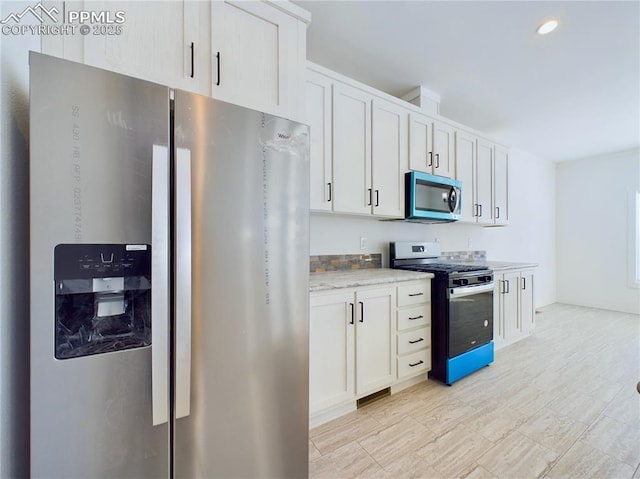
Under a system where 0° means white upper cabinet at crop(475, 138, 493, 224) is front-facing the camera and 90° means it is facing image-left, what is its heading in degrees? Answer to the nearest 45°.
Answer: approximately 315°

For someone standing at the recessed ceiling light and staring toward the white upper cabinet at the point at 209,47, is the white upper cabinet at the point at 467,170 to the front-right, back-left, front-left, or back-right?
back-right

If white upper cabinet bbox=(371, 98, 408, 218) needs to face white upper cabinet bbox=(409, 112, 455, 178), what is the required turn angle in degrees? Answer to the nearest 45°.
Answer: approximately 90° to its left

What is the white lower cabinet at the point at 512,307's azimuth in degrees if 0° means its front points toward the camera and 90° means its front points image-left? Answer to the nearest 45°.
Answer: approximately 315°

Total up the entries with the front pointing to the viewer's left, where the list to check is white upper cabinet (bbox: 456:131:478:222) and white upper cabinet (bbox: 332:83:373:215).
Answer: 0

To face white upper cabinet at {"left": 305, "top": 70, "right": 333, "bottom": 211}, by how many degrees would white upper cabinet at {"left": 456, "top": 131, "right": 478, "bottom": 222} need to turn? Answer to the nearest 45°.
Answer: approximately 90° to its right

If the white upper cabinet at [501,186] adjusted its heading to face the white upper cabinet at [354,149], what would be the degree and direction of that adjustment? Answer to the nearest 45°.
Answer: approximately 90° to its right

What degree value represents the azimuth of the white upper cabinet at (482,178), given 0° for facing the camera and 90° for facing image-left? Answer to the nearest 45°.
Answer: approximately 315°

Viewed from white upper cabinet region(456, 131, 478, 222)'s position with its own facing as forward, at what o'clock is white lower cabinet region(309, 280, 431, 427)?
The white lower cabinet is roughly at 2 o'clock from the white upper cabinet.

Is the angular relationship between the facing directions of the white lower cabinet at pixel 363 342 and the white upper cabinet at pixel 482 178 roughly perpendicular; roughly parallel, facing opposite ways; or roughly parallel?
roughly parallel

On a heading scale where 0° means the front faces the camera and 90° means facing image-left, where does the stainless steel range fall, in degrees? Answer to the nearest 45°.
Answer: approximately 315°

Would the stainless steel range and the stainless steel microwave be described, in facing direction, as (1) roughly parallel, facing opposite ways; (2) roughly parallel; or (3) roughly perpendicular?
roughly parallel
